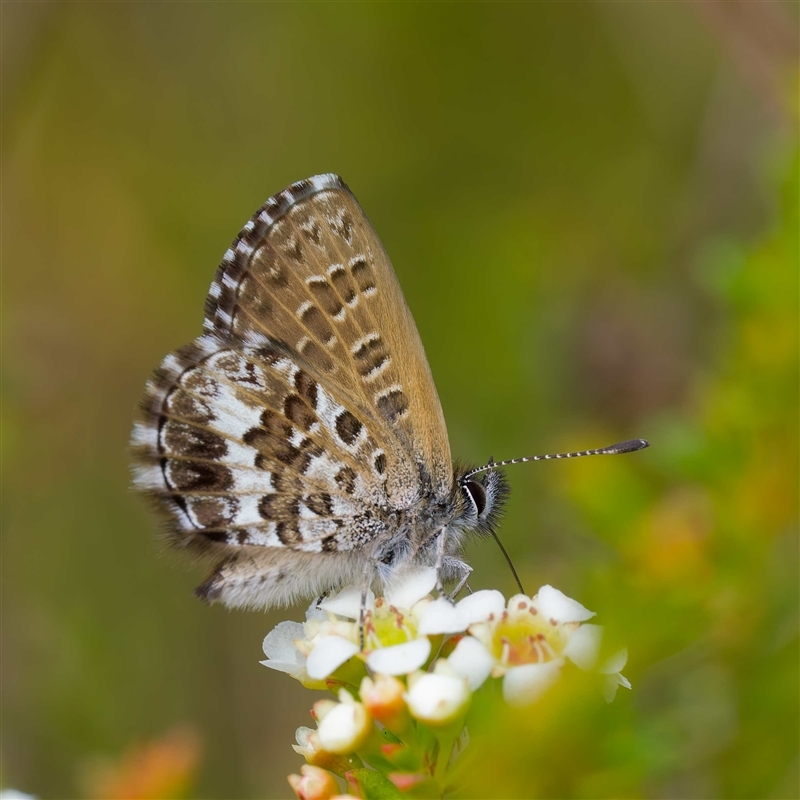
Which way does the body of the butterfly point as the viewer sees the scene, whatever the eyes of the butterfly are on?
to the viewer's right
